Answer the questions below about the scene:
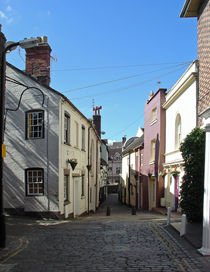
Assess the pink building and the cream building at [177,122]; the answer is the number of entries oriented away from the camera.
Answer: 0

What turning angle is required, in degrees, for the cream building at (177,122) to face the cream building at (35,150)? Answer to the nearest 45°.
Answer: approximately 45° to its left

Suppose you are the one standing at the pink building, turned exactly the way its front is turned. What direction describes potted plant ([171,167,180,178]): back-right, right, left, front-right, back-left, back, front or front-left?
front-left

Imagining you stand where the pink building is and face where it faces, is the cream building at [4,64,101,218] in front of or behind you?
in front

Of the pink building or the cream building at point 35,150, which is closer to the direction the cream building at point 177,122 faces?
the cream building

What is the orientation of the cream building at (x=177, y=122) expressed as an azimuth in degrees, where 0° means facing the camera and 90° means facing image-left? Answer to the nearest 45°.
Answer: approximately 90°

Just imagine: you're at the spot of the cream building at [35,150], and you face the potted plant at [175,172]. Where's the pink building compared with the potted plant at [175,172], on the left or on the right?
left

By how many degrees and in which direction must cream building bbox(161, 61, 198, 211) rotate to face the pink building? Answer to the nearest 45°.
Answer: approximately 90° to its right

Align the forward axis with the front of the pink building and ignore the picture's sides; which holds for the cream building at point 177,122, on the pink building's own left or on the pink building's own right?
on the pink building's own left

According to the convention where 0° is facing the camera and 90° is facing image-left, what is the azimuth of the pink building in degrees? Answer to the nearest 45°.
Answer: approximately 45°
